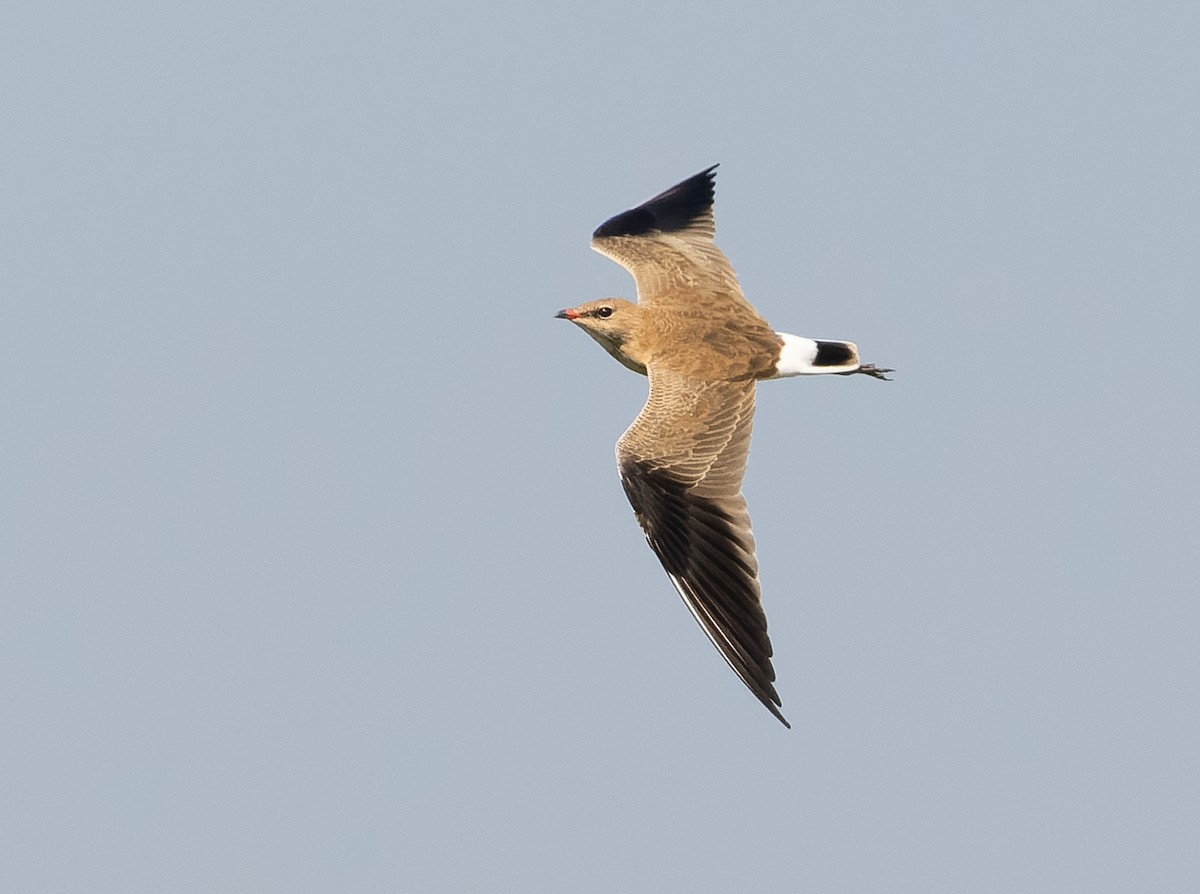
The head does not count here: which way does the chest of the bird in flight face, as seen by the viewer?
to the viewer's left
